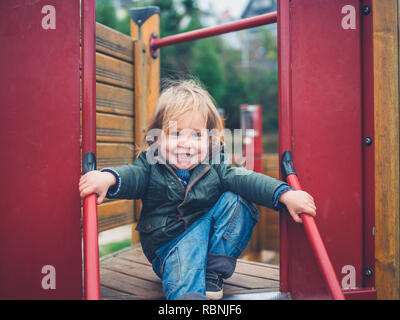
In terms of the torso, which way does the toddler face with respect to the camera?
toward the camera

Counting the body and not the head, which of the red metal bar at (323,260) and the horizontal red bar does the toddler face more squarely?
the red metal bar

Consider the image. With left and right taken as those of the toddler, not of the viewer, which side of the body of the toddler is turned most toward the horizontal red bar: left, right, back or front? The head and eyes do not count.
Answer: back

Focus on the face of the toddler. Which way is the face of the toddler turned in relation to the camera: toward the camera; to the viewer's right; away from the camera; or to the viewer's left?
toward the camera

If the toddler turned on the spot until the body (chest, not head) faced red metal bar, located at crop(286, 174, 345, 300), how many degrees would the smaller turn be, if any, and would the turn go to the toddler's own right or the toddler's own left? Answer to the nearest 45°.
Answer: approximately 45° to the toddler's own left
